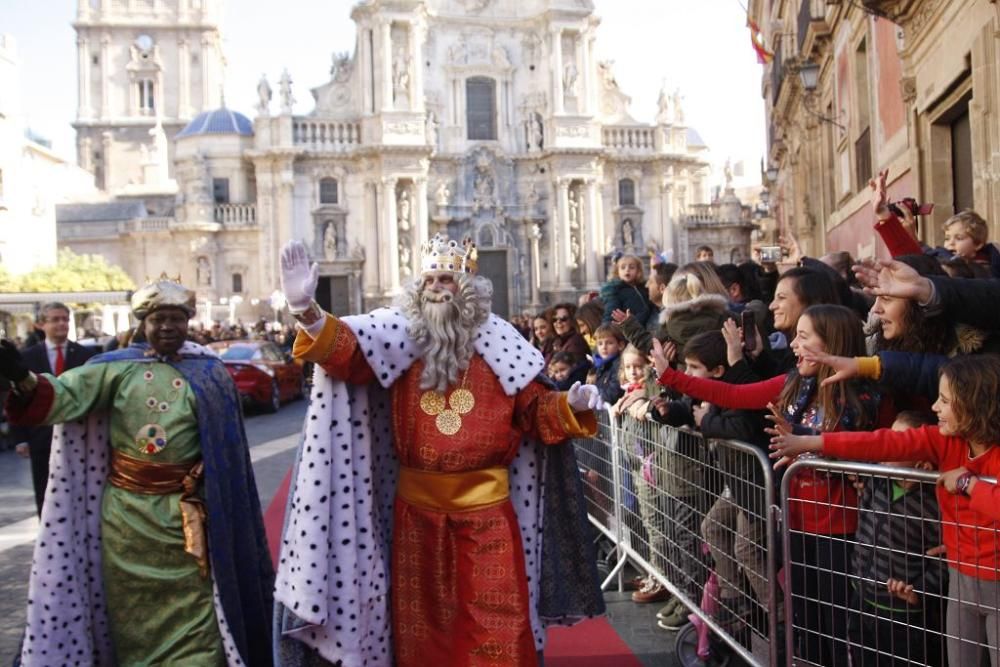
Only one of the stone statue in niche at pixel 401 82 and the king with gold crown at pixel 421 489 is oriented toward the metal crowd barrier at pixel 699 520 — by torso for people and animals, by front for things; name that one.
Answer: the stone statue in niche

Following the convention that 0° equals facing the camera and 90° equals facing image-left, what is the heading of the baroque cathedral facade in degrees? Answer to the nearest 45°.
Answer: approximately 0°

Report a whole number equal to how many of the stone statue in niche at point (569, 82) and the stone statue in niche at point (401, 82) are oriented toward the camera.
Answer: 2

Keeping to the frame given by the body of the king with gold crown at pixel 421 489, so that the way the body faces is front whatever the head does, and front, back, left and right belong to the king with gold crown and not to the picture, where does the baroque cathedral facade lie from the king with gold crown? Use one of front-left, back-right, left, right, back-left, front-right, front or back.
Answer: back

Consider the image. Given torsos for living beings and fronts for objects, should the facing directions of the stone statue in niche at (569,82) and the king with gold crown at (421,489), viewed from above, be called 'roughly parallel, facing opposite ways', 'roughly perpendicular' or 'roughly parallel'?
roughly parallel

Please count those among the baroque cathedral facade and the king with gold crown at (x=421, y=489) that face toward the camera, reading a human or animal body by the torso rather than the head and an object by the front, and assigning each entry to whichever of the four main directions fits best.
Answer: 2

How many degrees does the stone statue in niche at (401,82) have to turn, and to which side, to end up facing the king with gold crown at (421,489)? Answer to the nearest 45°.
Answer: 0° — it already faces them

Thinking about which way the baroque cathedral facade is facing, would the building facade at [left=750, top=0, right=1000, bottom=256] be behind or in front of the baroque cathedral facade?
in front

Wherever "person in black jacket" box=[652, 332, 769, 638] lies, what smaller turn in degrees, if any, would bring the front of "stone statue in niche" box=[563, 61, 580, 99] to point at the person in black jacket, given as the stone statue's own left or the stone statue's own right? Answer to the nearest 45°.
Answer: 0° — it already faces them

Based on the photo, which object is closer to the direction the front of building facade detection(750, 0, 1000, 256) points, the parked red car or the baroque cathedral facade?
the parked red car

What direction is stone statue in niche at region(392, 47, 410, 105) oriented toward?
toward the camera

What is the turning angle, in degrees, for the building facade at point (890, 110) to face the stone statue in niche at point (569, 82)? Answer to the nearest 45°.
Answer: approximately 90° to its right

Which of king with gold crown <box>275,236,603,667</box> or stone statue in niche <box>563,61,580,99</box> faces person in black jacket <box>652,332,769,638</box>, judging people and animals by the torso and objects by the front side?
the stone statue in niche

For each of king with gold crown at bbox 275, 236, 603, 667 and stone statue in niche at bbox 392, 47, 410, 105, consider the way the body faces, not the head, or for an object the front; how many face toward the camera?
2

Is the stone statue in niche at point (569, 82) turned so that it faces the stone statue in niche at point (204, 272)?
no
